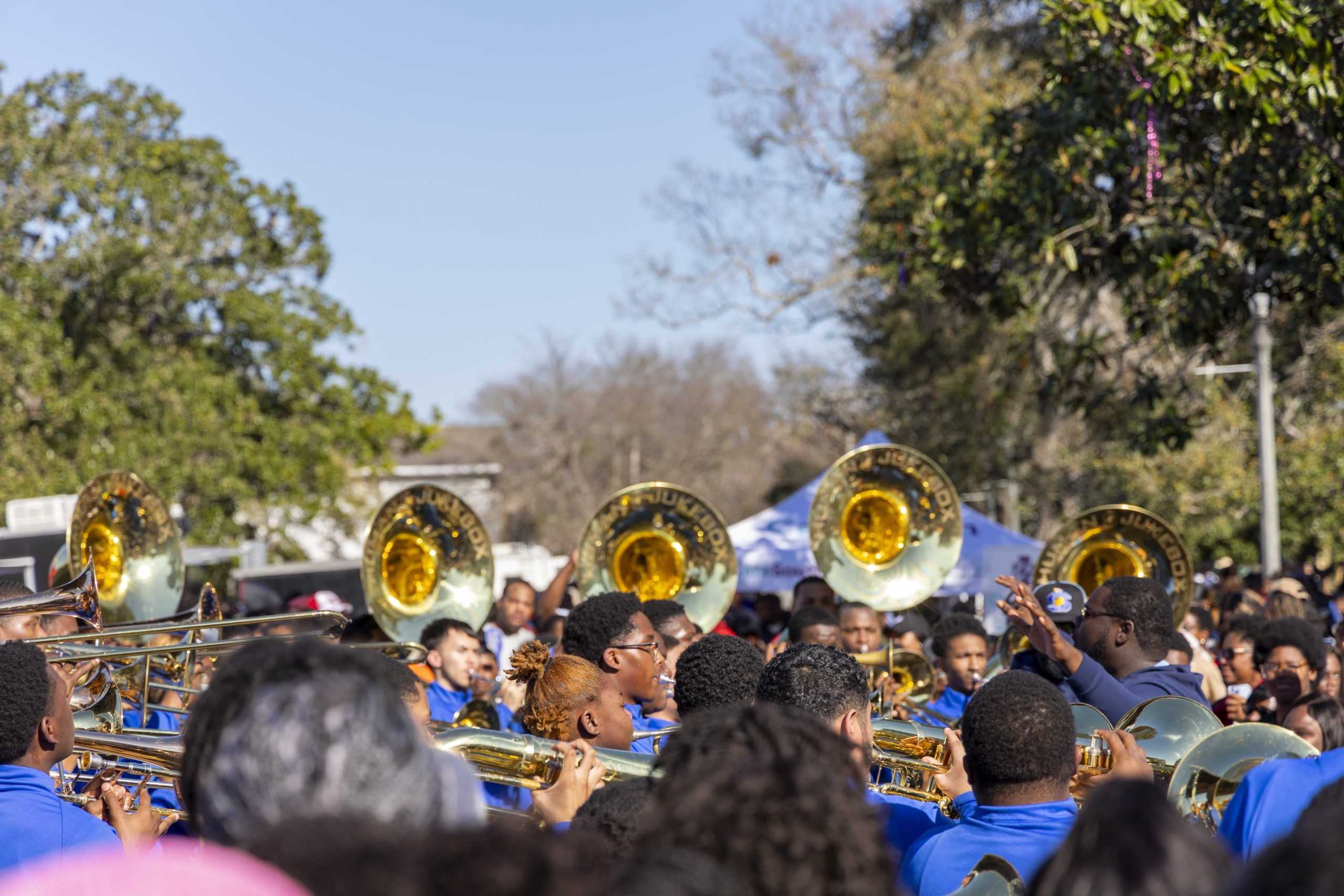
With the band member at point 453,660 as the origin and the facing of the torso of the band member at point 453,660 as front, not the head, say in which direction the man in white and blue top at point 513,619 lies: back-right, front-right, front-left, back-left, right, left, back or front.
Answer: back-left

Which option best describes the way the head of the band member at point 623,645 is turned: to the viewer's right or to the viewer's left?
to the viewer's right

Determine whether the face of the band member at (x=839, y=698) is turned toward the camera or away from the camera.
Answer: away from the camera

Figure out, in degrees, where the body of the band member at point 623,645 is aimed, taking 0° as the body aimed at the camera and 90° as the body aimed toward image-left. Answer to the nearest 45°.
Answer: approximately 270°

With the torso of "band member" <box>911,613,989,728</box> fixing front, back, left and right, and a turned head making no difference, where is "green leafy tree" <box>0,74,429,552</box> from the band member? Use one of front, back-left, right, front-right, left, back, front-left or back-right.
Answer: back

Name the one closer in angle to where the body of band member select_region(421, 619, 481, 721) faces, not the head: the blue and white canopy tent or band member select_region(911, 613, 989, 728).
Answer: the band member

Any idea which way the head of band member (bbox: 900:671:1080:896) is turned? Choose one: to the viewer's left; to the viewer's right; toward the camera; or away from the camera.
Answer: away from the camera

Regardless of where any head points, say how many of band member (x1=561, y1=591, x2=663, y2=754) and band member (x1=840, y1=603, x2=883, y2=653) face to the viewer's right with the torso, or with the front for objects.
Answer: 1

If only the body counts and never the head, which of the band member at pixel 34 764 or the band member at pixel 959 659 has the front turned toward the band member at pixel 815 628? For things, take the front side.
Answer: the band member at pixel 34 764

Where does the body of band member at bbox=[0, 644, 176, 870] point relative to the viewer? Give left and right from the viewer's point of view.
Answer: facing away from the viewer and to the right of the viewer
